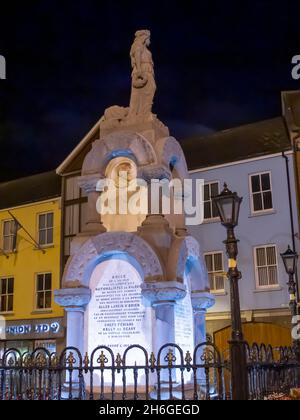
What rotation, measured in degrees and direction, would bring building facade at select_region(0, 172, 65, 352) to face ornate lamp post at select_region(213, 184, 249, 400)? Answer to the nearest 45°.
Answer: approximately 45° to its left

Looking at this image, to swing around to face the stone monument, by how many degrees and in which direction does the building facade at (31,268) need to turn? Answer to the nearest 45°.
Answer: approximately 45° to its left

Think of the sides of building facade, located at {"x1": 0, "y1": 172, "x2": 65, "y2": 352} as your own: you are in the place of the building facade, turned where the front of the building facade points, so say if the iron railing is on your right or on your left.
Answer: on your left
